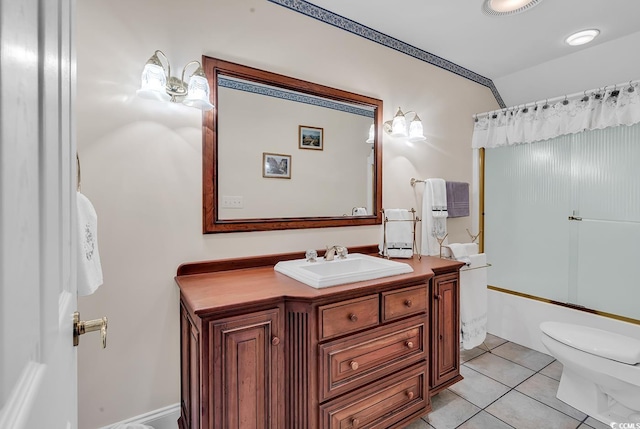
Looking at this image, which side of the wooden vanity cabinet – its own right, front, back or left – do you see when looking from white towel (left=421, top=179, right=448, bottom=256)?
left

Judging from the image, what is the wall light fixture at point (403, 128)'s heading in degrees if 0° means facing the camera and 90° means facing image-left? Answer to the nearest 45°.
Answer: approximately 315°

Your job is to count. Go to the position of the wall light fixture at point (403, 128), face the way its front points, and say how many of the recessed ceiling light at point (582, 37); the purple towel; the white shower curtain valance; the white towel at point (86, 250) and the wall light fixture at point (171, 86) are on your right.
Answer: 2

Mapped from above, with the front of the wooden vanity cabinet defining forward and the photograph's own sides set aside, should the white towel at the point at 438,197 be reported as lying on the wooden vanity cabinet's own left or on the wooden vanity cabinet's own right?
on the wooden vanity cabinet's own left

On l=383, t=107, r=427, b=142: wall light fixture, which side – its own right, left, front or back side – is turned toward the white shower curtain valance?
left

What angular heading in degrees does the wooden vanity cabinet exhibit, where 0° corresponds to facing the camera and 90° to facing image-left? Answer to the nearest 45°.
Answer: approximately 315°
